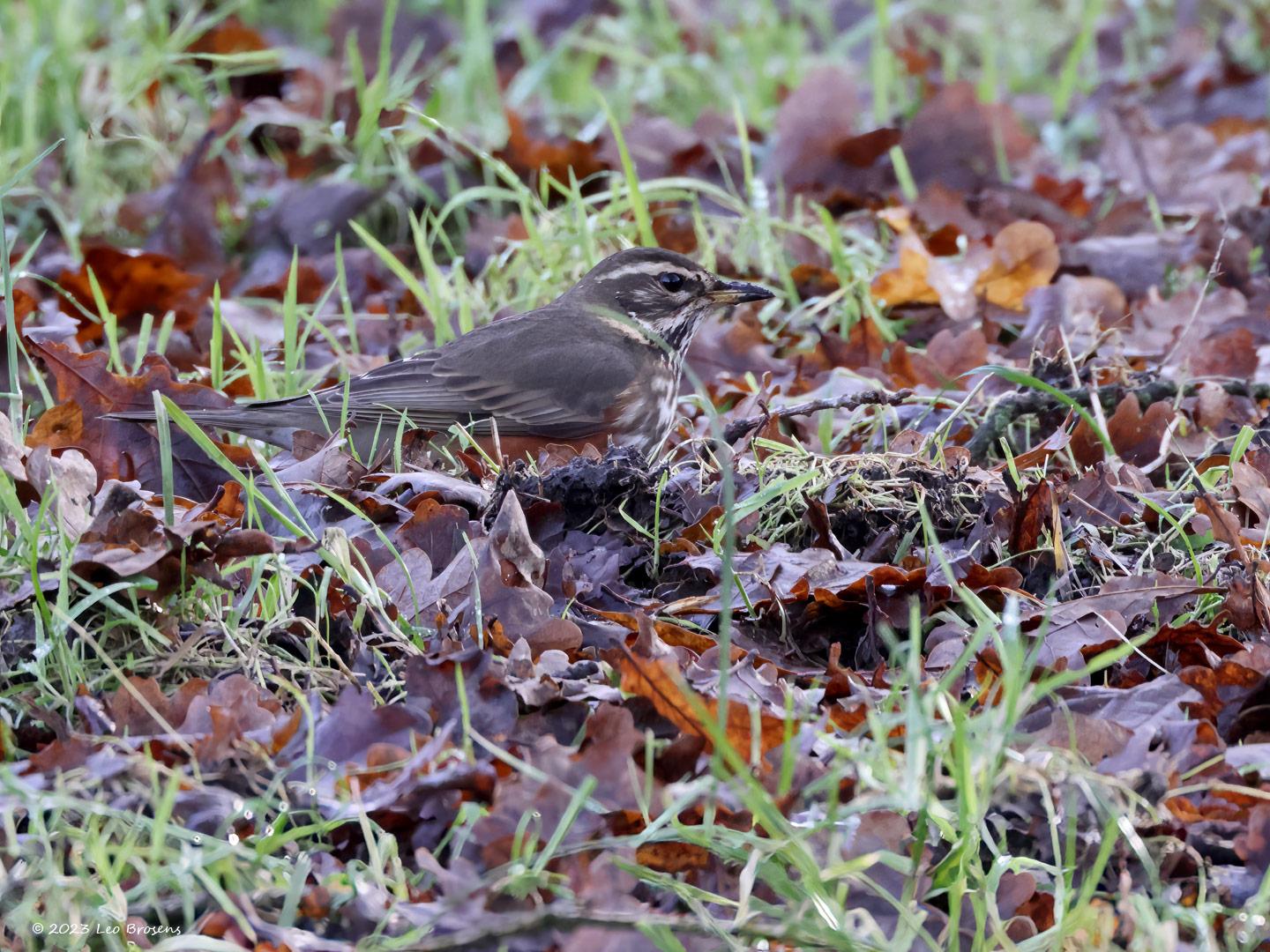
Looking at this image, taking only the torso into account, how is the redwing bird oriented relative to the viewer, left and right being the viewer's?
facing to the right of the viewer

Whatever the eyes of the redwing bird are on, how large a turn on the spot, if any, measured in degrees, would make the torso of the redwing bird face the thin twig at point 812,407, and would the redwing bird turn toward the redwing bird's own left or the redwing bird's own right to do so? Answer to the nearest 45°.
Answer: approximately 45° to the redwing bird's own right
